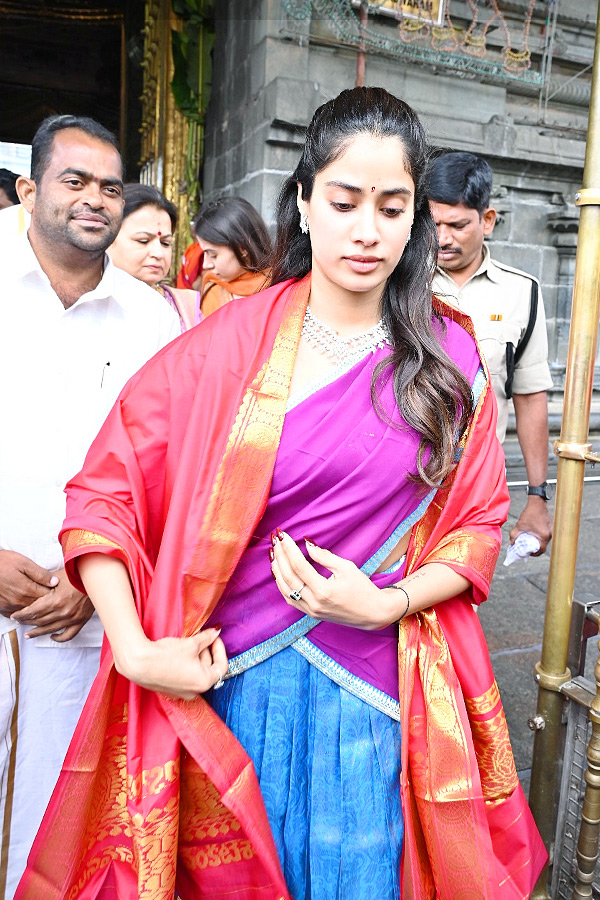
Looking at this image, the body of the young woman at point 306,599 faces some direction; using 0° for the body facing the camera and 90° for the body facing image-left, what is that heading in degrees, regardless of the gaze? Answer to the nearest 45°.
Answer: approximately 0°

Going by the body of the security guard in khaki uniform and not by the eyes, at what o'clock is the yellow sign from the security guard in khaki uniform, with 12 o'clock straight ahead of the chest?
The yellow sign is roughly at 4 o'clock from the security guard in khaki uniform.

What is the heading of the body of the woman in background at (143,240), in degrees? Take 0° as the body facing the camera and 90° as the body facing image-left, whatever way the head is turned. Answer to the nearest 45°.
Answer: approximately 315°

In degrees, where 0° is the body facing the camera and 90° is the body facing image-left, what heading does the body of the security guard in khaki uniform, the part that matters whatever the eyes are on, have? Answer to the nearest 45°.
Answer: approximately 45°

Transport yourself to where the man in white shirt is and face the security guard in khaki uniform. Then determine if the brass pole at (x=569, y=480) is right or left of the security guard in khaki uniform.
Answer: right

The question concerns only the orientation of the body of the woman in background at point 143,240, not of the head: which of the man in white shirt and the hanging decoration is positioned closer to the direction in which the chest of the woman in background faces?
the man in white shirt

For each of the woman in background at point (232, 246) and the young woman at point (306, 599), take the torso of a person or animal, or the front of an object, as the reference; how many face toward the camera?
1

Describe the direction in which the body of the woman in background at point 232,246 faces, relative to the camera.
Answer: to the viewer's left

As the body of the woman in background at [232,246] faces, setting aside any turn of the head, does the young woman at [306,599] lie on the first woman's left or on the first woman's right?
on the first woman's left
